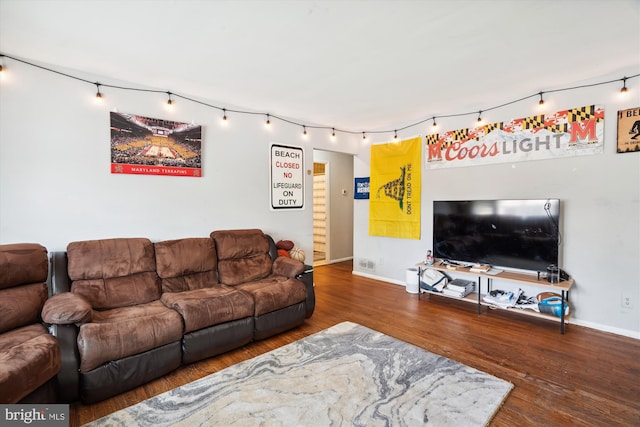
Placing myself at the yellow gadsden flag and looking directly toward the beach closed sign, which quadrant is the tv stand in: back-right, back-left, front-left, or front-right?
back-left

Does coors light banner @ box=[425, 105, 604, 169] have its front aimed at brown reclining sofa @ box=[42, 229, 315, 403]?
yes

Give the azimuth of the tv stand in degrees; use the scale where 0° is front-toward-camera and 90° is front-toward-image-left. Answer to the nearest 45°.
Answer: approximately 45°

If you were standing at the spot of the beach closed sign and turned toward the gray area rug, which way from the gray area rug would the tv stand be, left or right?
left

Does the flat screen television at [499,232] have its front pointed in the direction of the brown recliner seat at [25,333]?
yes

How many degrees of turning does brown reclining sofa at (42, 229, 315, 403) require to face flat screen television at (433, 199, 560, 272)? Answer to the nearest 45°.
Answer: approximately 45° to its left

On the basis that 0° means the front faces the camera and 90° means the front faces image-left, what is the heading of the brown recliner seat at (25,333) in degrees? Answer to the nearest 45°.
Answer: approximately 315°

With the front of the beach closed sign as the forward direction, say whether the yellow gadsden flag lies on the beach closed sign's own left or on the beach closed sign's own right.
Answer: on the beach closed sign's own left

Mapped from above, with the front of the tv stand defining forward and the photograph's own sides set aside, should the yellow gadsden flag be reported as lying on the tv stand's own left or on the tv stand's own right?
on the tv stand's own right

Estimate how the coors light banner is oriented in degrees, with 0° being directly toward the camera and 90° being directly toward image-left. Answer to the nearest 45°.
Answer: approximately 45°
